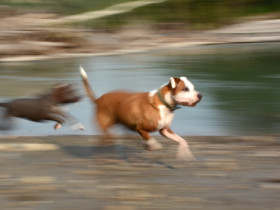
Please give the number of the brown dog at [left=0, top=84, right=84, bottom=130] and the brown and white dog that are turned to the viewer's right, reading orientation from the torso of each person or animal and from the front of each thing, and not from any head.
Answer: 2

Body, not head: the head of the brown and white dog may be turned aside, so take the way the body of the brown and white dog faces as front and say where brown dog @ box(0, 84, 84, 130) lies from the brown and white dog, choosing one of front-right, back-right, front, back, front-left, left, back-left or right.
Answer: back-left

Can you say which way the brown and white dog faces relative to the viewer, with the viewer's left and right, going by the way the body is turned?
facing to the right of the viewer

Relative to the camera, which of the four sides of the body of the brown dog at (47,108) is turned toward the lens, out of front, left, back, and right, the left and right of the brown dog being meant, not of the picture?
right

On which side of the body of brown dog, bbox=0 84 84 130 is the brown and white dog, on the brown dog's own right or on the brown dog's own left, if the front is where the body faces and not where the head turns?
on the brown dog's own right
